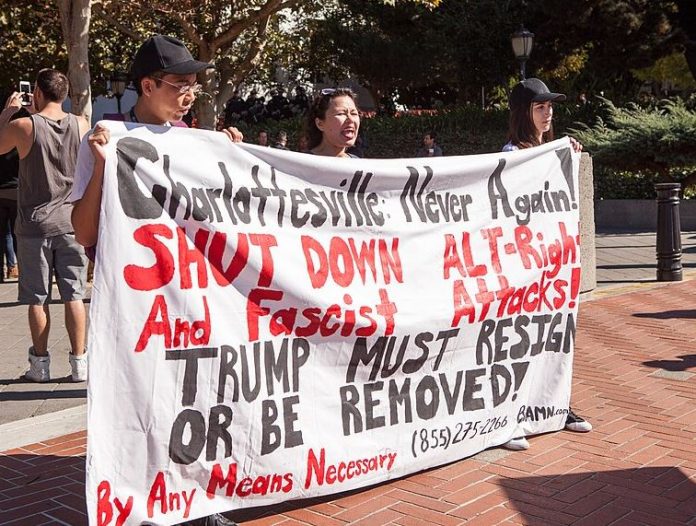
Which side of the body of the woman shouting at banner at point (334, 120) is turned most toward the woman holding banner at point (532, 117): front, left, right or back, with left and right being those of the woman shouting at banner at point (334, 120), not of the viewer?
left

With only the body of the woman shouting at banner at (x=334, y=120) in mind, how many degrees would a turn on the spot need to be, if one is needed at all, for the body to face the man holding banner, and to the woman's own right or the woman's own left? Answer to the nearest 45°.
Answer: approximately 90° to the woman's own right

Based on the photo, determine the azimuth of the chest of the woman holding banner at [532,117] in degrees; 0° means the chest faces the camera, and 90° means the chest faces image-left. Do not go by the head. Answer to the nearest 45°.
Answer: approximately 315°

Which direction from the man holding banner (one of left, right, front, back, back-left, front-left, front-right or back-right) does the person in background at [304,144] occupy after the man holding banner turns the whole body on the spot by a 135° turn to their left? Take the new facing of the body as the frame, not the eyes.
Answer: front-right

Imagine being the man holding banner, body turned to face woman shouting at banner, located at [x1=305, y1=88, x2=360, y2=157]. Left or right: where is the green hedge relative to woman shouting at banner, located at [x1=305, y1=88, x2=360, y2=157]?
left

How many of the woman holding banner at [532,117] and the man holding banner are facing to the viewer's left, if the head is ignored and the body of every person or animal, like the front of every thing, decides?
0
